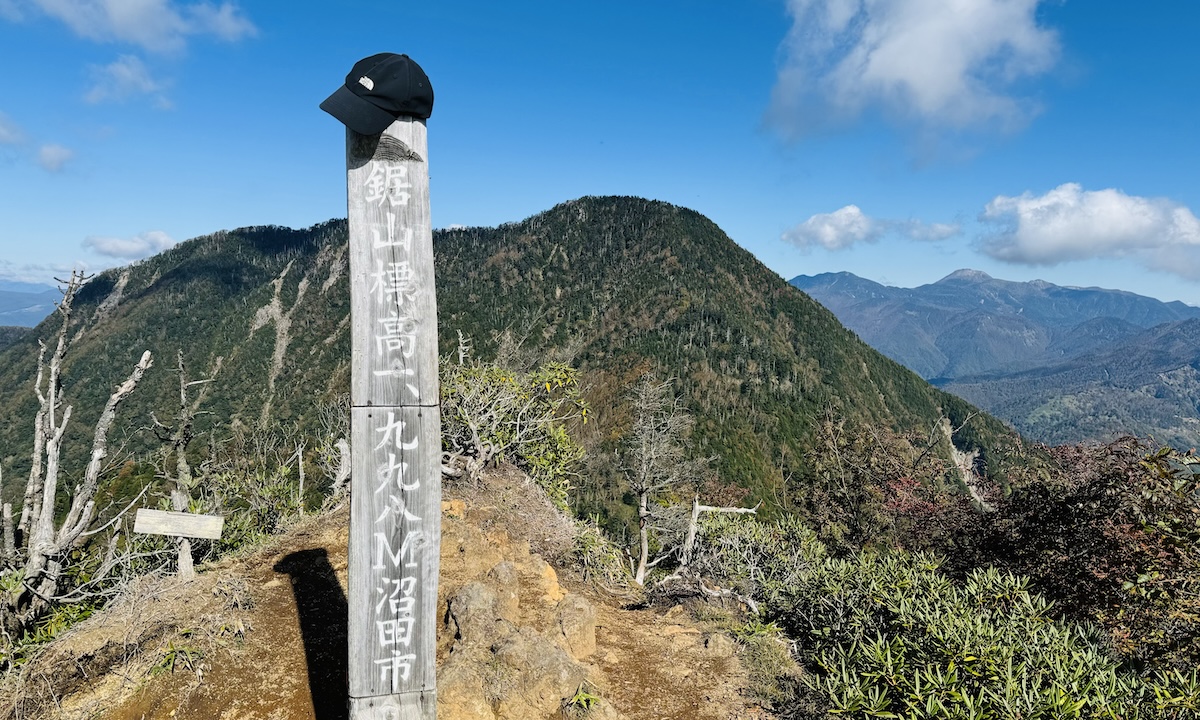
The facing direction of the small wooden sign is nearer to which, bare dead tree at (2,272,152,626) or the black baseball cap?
the black baseball cap

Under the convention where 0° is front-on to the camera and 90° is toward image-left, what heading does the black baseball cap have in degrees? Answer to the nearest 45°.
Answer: approximately 45°

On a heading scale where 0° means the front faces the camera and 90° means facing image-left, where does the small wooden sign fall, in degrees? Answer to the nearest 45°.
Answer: approximately 0°

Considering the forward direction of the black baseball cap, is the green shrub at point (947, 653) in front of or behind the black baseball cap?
behind

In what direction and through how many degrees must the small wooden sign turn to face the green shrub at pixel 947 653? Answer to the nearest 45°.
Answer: approximately 45° to its left

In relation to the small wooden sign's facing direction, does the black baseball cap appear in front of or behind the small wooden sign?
in front
